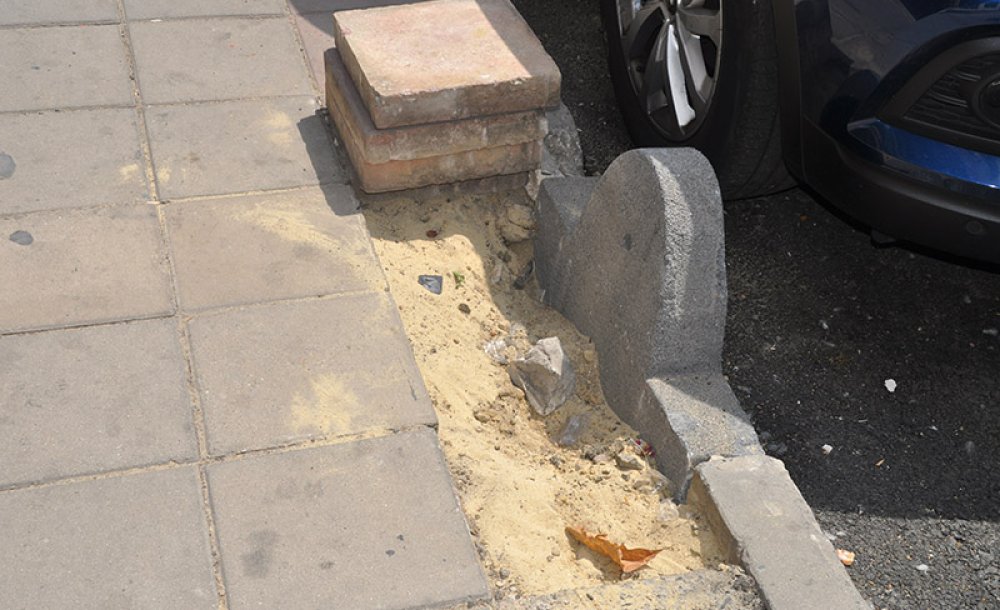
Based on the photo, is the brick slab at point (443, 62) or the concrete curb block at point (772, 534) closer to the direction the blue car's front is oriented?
the concrete curb block

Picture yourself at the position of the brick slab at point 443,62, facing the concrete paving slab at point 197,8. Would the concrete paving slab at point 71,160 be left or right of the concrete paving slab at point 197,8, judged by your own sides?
left

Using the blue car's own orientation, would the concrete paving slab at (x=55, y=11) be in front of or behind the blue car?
behind

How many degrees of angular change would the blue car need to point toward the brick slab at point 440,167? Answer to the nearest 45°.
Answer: approximately 135° to its right

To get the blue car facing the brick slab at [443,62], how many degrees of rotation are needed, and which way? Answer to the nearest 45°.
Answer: approximately 135° to its right

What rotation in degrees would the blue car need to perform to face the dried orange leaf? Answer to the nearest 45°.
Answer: approximately 90° to its right

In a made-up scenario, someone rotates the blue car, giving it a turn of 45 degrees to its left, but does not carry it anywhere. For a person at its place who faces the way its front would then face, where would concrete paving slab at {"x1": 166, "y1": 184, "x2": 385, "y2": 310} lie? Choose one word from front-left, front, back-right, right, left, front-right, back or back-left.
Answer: back

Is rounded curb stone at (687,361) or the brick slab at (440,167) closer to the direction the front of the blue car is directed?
the rounded curb stone

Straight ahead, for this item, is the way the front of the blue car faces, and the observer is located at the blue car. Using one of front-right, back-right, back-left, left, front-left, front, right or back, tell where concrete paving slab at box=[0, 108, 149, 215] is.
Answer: back-right

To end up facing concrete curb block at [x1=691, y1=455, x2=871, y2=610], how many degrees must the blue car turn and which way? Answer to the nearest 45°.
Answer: approximately 45° to its right

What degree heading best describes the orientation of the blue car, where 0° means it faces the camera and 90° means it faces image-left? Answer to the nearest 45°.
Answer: approximately 315°
